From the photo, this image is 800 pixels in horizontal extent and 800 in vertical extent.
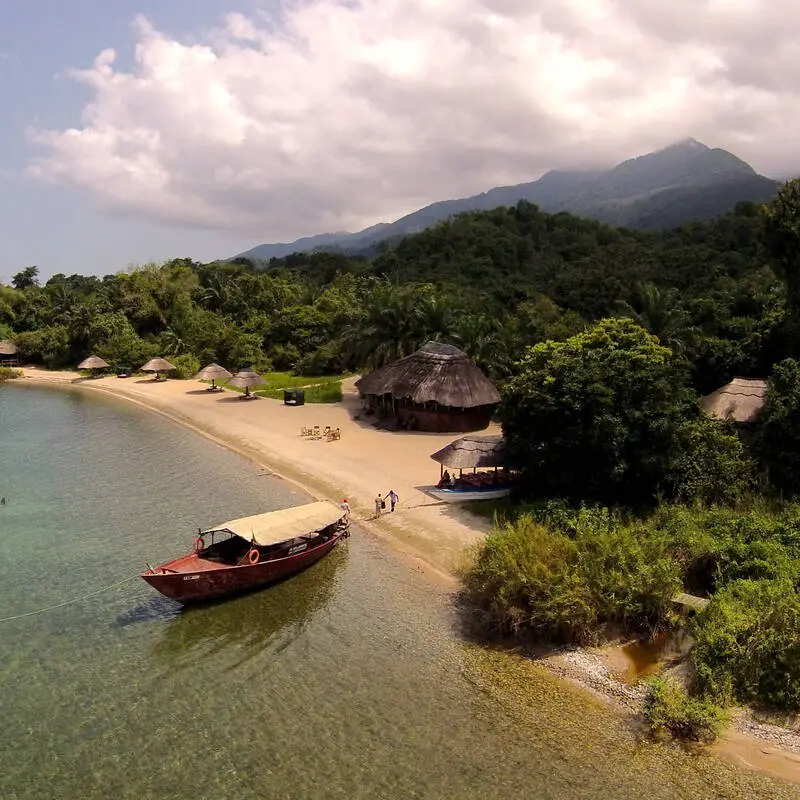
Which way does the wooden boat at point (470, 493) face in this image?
to the viewer's left

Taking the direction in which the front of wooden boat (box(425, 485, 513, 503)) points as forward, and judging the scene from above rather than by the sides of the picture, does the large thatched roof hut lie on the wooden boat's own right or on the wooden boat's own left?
on the wooden boat's own right
